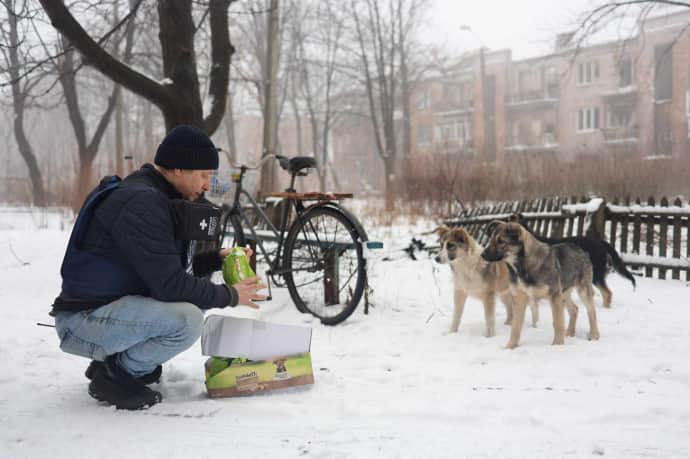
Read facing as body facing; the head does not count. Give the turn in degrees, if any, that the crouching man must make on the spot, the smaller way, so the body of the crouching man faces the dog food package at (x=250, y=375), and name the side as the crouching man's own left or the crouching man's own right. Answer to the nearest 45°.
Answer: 0° — they already face it

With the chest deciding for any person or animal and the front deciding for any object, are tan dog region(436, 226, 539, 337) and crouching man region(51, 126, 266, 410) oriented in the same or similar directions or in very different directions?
very different directions

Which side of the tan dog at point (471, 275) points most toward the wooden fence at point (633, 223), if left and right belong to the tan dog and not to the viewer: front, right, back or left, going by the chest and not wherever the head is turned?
back

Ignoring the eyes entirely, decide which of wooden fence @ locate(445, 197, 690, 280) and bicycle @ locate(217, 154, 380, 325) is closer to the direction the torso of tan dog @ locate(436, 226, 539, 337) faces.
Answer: the bicycle

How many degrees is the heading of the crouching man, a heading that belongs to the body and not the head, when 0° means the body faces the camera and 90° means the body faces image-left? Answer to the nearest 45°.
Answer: approximately 270°

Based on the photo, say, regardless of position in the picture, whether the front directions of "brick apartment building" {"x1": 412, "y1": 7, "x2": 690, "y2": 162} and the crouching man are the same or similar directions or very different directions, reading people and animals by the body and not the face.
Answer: very different directions

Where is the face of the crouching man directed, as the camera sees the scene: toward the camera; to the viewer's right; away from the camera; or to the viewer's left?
to the viewer's right
